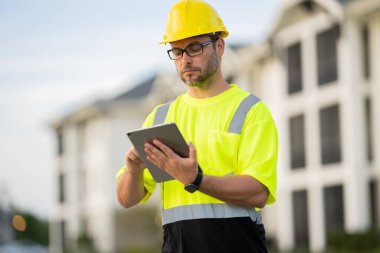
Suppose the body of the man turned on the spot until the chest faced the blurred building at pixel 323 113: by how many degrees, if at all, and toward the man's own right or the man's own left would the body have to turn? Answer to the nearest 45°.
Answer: approximately 135° to the man's own right

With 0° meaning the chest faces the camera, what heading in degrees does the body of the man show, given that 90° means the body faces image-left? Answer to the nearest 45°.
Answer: approximately 45°
